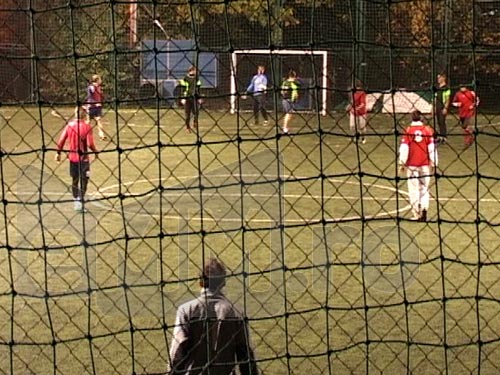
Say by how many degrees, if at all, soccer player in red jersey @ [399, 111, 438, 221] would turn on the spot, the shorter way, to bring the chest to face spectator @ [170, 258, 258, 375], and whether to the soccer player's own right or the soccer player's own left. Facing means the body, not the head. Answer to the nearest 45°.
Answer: approximately 180°

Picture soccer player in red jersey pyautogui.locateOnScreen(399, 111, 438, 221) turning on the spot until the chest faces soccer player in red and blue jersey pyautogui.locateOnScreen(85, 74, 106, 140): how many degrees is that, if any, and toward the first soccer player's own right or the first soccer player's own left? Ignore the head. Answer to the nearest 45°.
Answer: approximately 90° to the first soccer player's own left

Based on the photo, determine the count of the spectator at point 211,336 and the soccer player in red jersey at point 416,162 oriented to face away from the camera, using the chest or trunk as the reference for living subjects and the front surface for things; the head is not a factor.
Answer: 2

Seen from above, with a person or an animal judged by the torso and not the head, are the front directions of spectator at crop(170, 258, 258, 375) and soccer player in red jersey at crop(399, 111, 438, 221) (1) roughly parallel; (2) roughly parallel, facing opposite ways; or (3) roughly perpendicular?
roughly parallel

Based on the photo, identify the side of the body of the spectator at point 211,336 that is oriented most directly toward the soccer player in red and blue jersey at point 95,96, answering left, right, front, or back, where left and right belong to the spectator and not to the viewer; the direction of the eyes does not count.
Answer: front

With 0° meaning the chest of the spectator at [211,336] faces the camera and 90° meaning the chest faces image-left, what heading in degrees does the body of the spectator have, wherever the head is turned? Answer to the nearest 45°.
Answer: approximately 180°

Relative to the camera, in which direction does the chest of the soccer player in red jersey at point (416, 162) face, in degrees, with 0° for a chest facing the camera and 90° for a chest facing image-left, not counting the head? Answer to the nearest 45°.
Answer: approximately 180°

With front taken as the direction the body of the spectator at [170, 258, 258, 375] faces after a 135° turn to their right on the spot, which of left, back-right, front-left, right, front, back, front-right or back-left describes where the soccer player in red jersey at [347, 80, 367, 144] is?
left
